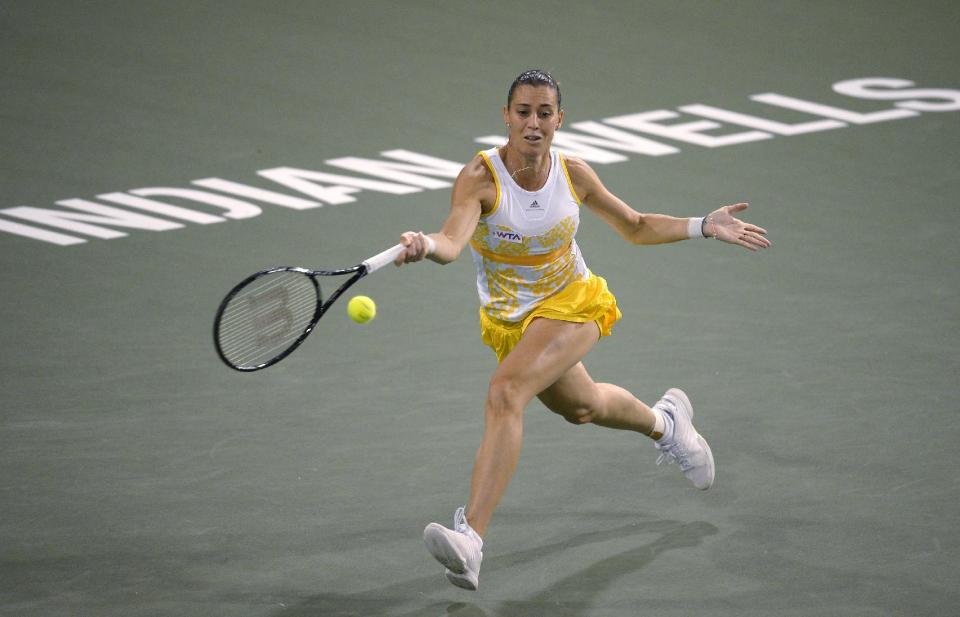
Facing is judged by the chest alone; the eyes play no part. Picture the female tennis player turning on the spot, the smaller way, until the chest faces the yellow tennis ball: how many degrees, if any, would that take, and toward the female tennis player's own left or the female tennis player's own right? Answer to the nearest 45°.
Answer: approximately 45° to the female tennis player's own right

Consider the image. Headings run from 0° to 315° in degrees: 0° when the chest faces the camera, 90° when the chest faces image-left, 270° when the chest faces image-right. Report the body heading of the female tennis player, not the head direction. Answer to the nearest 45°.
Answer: approximately 0°
